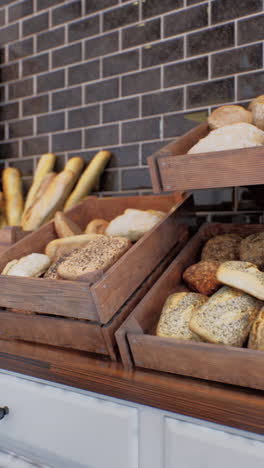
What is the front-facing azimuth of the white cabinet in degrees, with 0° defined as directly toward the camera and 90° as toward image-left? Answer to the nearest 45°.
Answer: approximately 45°

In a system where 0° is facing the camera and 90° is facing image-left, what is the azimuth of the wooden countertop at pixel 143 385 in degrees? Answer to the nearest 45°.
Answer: approximately 45°

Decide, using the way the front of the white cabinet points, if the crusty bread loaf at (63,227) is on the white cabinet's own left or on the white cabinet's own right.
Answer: on the white cabinet's own right

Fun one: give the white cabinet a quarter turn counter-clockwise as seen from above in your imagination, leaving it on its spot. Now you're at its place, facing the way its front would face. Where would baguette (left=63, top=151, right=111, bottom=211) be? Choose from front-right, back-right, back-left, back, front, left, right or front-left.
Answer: back-left

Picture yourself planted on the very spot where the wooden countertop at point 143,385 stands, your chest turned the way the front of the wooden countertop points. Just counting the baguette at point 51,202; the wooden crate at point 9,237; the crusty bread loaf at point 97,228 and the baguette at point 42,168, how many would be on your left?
0

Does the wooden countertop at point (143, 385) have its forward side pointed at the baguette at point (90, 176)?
no
